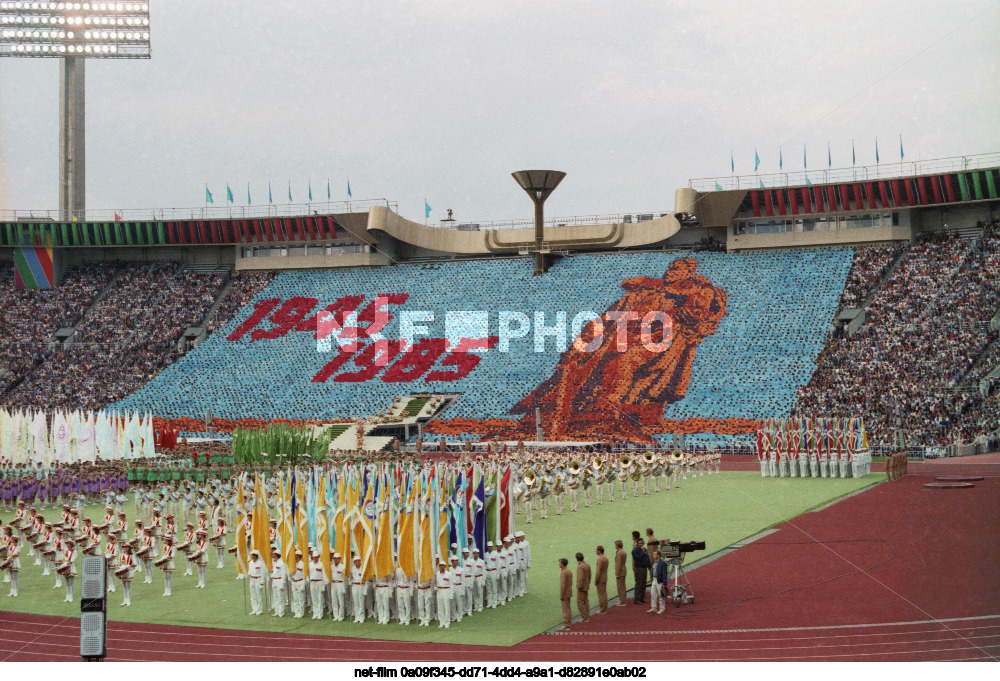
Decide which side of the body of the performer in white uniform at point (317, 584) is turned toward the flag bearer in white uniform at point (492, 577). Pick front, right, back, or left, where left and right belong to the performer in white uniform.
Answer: left

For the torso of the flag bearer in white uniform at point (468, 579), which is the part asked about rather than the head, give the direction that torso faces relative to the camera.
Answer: toward the camera

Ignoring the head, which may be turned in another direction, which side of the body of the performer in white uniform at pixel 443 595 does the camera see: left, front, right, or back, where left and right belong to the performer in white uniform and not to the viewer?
front

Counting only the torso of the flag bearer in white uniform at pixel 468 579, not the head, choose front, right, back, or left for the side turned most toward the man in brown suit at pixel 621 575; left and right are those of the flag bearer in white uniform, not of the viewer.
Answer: left

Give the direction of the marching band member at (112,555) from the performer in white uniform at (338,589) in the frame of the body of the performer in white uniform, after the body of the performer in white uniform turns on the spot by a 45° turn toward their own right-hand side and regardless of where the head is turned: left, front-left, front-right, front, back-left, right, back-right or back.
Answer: right

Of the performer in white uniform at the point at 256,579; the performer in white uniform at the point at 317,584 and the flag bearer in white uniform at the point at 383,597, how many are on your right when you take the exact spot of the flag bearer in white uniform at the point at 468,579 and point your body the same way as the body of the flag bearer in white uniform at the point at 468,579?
3

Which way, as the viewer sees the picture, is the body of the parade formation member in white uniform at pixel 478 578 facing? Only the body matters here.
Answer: toward the camera

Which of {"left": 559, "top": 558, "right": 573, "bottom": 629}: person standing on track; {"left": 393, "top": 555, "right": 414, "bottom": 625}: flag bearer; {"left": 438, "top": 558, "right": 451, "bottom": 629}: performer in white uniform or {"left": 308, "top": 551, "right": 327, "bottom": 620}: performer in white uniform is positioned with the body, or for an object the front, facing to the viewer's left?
the person standing on track

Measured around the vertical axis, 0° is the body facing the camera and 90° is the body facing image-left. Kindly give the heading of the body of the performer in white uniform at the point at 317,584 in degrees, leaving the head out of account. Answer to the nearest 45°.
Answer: approximately 0°

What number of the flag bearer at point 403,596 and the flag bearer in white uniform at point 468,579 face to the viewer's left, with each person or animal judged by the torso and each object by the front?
0

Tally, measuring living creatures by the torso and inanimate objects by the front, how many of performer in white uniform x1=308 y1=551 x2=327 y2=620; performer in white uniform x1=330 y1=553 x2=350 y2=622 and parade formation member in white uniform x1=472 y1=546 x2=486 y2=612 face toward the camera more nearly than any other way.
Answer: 3

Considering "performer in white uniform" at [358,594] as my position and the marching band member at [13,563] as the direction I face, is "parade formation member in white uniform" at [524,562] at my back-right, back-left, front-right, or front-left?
back-right

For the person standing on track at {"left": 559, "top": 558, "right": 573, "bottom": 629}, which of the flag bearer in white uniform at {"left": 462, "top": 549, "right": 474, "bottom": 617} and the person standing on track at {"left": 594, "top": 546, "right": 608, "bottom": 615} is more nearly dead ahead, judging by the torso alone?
the flag bearer in white uniform
